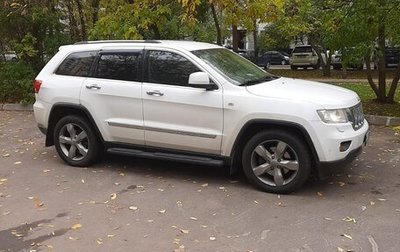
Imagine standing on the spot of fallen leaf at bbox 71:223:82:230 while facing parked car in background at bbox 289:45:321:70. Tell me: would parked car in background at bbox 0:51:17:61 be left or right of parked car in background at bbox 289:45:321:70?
left

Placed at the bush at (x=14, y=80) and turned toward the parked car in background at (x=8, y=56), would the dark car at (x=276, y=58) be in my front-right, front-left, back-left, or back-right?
front-right

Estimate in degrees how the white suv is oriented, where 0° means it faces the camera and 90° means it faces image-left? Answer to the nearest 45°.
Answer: approximately 315°

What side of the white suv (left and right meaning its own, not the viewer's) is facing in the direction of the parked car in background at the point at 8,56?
back

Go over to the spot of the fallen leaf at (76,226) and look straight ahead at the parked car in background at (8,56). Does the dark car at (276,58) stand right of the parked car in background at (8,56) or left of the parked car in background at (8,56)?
right

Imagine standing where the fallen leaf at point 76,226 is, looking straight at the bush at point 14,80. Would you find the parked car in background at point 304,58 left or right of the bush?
right

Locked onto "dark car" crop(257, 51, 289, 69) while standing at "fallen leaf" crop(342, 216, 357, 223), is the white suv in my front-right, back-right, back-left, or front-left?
front-left

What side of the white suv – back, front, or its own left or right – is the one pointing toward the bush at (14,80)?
back

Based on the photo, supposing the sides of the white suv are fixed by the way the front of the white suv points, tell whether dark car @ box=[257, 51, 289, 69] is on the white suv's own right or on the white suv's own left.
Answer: on the white suv's own left

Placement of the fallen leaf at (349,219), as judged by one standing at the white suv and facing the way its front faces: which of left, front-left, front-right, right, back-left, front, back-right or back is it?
front
